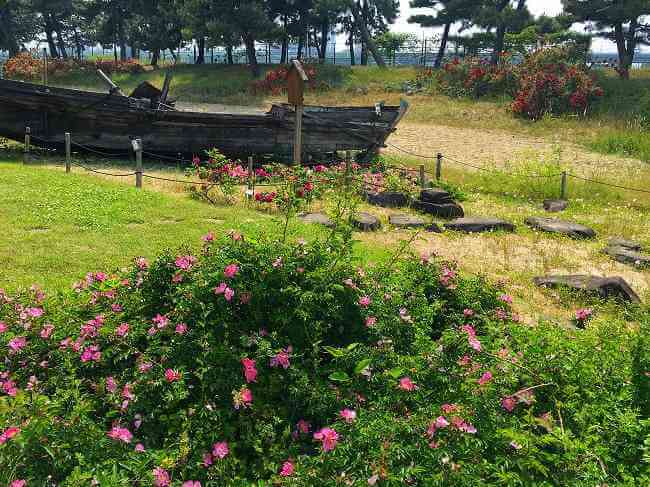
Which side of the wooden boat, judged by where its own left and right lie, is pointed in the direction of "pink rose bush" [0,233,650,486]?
right

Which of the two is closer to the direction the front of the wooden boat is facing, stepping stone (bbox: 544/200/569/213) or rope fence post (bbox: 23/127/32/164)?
the stepping stone

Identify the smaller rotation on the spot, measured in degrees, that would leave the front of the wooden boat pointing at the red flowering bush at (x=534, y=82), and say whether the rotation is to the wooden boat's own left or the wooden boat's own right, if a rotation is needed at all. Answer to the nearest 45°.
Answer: approximately 45° to the wooden boat's own left

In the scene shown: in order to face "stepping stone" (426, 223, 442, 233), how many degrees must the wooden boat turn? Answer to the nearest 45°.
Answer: approximately 45° to its right

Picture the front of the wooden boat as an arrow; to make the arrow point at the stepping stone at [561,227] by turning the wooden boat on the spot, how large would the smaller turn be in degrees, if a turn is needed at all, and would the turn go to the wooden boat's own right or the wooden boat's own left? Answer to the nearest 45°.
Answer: approximately 45° to the wooden boat's own right

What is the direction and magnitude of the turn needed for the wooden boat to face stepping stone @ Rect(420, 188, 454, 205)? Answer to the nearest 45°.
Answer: approximately 45° to its right

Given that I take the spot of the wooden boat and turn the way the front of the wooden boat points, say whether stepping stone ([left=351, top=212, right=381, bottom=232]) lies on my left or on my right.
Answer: on my right

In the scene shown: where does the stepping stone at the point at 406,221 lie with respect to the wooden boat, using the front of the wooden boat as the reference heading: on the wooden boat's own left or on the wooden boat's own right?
on the wooden boat's own right

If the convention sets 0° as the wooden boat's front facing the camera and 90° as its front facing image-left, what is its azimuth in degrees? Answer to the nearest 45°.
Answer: approximately 270°

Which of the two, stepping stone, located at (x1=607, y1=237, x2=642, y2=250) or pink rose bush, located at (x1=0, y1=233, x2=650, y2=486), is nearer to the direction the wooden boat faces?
the stepping stone
